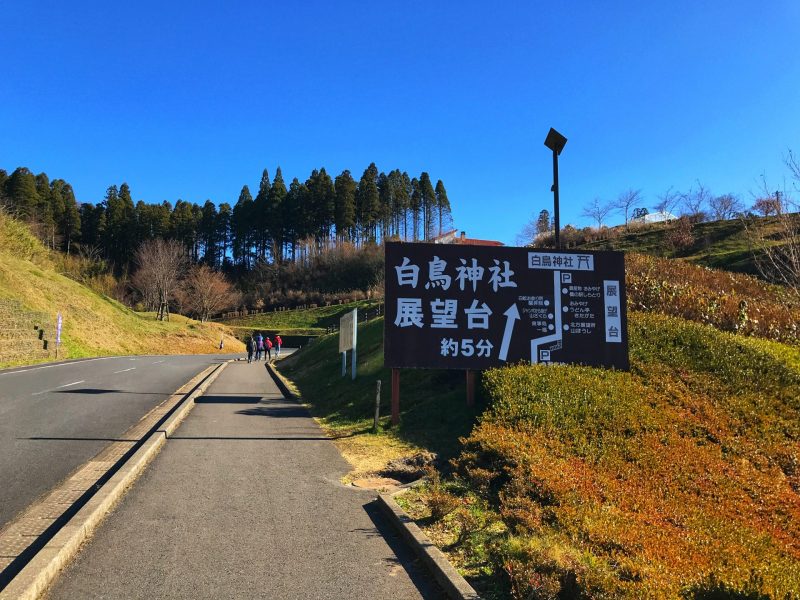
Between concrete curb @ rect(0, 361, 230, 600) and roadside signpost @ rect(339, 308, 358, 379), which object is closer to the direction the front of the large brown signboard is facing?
the concrete curb

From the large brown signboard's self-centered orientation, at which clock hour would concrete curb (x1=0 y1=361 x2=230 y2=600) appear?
The concrete curb is roughly at 1 o'clock from the large brown signboard.

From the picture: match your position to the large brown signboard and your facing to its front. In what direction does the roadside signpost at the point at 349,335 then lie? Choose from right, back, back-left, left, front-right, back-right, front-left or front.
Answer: back-right

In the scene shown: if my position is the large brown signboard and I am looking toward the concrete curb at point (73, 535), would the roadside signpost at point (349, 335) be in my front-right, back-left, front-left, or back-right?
back-right

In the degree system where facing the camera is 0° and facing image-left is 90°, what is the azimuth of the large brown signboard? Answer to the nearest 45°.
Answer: approximately 0°

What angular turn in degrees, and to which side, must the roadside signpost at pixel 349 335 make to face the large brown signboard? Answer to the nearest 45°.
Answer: approximately 90° to its left

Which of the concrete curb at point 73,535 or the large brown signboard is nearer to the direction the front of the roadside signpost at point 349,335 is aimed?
the concrete curb

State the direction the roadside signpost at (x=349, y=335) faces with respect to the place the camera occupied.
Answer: facing the viewer and to the left of the viewer

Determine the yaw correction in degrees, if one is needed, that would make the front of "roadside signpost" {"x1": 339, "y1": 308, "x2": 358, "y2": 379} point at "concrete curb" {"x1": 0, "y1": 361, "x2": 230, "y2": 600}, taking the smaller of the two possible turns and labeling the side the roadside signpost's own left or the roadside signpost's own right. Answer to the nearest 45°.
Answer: approximately 45° to the roadside signpost's own left

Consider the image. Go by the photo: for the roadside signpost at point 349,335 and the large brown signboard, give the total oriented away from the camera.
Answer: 0
